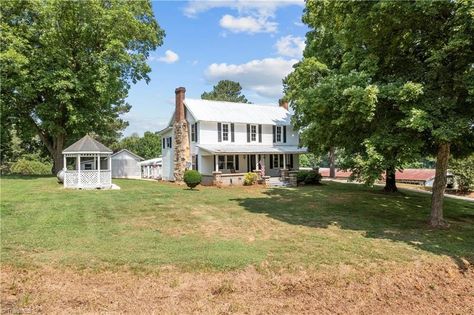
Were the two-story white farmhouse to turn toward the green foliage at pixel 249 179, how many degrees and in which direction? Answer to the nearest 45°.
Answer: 0° — it already faces it

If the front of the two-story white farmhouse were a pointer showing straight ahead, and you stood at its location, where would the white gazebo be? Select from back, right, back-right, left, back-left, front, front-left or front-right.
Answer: right

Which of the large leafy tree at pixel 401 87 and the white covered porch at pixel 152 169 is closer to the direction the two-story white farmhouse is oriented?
the large leafy tree

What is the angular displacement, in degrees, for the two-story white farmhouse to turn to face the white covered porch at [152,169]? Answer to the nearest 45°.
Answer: approximately 180°

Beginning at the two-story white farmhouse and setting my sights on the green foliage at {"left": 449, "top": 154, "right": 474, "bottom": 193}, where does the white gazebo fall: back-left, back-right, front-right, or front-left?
back-right

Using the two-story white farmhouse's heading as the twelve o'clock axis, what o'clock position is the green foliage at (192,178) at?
The green foliage is roughly at 2 o'clock from the two-story white farmhouse.

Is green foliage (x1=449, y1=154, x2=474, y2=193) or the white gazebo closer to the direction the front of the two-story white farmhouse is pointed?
the green foliage

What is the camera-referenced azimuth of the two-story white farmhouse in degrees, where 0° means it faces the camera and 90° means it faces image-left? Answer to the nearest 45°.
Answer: approximately 315°

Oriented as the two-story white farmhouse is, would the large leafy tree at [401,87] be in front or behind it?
in front

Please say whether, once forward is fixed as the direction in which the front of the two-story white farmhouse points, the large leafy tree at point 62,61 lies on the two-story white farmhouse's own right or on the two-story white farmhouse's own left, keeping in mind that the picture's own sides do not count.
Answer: on the two-story white farmhouse's own right

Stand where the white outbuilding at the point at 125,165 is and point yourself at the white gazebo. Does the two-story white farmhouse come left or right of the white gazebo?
left

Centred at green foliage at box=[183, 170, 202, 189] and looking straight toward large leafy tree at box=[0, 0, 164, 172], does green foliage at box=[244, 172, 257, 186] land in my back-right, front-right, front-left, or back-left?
back-right
